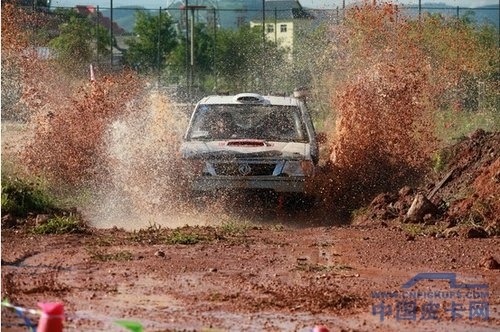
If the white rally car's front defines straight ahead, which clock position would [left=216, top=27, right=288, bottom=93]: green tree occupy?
The green tree is roughly at 6 o'clock from the white rally car.

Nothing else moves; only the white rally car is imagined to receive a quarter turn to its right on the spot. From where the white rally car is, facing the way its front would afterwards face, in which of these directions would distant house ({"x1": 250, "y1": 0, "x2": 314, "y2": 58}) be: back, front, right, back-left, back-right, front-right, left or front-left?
right

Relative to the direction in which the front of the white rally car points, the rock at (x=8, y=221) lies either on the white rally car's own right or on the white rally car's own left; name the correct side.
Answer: on the white rally car's own right

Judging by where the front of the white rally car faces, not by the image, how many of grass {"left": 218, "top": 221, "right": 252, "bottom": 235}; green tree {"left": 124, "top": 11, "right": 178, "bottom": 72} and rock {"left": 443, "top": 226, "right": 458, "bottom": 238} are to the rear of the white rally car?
1

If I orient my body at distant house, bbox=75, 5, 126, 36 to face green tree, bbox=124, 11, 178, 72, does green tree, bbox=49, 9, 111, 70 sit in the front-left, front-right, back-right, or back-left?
front-right

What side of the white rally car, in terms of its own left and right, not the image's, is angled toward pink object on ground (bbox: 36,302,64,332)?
front

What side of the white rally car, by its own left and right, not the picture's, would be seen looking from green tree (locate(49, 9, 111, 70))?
back

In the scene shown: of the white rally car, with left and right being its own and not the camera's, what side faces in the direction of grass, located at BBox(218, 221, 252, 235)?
front

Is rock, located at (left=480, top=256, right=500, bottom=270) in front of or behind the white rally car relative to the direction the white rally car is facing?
in front

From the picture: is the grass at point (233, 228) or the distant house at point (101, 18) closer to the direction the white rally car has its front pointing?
the grass

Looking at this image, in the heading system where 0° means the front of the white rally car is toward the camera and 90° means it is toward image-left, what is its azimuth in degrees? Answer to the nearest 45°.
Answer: approximately 0°

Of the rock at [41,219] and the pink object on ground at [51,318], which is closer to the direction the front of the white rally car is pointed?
the pink object on ground

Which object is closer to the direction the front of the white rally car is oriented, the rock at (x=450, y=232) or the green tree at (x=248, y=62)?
the rock

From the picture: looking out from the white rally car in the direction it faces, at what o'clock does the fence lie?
The fence is roughly at 6 o'clock from the white rally car.

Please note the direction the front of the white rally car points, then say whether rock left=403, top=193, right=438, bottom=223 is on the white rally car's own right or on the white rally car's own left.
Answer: on the white rally car's own left
